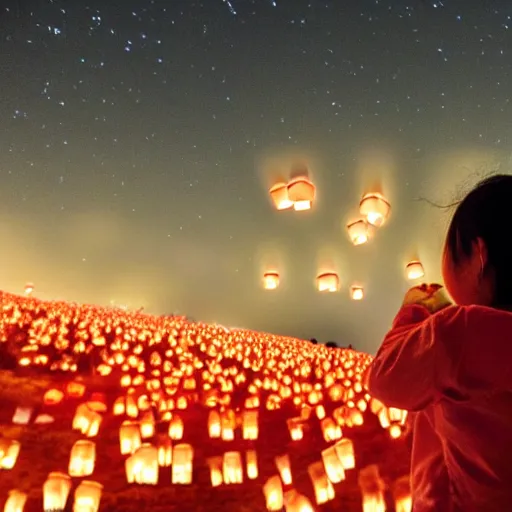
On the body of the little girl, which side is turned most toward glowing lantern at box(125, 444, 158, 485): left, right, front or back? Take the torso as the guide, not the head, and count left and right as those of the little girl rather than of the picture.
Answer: front

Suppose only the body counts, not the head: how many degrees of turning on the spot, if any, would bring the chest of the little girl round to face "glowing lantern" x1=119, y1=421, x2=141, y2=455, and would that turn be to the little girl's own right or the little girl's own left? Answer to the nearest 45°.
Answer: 0° — they already face it

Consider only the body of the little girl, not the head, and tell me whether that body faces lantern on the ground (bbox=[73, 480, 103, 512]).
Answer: yes

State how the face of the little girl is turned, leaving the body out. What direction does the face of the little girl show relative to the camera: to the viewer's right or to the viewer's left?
to the viewer's left

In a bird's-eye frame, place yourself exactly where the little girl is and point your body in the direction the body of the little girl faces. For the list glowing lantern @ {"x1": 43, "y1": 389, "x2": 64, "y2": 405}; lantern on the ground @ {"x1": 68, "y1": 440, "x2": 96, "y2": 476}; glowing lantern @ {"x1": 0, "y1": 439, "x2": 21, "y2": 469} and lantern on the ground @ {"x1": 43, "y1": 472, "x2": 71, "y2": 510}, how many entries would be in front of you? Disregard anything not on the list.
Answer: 4

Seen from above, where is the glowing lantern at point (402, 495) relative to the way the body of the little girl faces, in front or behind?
in front

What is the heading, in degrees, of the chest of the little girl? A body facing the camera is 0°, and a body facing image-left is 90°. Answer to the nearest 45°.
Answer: approximately 135°

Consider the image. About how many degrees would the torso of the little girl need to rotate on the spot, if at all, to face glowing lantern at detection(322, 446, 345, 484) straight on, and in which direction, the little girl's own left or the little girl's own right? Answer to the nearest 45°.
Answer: approximately 45° to the little girl's own right

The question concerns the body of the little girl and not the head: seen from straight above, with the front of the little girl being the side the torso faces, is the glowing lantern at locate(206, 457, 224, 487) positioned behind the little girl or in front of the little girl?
in front

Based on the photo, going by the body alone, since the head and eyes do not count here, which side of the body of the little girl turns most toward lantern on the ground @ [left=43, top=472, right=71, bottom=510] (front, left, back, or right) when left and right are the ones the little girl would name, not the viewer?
front
